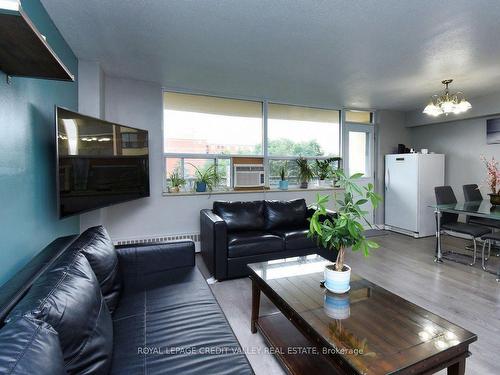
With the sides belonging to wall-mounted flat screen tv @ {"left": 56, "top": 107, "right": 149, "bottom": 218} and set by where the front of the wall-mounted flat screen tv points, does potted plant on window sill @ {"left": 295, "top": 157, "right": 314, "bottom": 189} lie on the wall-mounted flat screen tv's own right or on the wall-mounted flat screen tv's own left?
on the wall-mounted flat screen tv's own left

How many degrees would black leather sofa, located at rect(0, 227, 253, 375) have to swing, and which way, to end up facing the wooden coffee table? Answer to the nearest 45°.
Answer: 0° — it already faces it

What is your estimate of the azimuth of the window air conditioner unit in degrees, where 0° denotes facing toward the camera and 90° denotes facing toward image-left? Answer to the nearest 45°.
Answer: approximately 0°

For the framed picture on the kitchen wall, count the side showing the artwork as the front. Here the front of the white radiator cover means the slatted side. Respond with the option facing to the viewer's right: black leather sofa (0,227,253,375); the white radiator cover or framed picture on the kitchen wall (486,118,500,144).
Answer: the black leather sofa

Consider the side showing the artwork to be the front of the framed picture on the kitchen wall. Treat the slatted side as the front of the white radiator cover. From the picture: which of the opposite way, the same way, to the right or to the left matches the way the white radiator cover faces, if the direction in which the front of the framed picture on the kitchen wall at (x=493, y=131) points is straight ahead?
to the left

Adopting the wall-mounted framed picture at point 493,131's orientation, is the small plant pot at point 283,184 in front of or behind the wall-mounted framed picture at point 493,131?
in front

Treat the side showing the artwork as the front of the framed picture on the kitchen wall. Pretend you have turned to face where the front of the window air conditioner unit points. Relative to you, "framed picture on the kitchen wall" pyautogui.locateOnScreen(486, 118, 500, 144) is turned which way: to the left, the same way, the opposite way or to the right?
to the right

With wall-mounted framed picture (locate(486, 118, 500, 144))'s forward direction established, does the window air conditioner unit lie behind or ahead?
ahead

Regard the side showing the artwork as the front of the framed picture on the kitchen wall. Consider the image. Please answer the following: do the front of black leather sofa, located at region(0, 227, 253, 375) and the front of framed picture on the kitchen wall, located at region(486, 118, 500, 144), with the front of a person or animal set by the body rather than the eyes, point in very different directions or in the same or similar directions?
very different directions

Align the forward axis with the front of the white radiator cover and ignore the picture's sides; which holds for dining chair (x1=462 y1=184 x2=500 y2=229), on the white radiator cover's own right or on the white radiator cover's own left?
on the white radiator cover's own left

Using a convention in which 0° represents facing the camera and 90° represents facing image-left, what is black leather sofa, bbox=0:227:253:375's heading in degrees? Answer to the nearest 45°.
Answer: approximately 270°

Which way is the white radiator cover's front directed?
toward the camera

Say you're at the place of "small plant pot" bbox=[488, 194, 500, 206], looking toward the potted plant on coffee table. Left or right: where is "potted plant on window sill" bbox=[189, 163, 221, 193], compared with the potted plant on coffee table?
right

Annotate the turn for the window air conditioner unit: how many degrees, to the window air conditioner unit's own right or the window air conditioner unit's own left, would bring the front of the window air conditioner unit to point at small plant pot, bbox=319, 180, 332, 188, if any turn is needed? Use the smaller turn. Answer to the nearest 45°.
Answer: approximately 135° to the window air conditioner unit's own left
